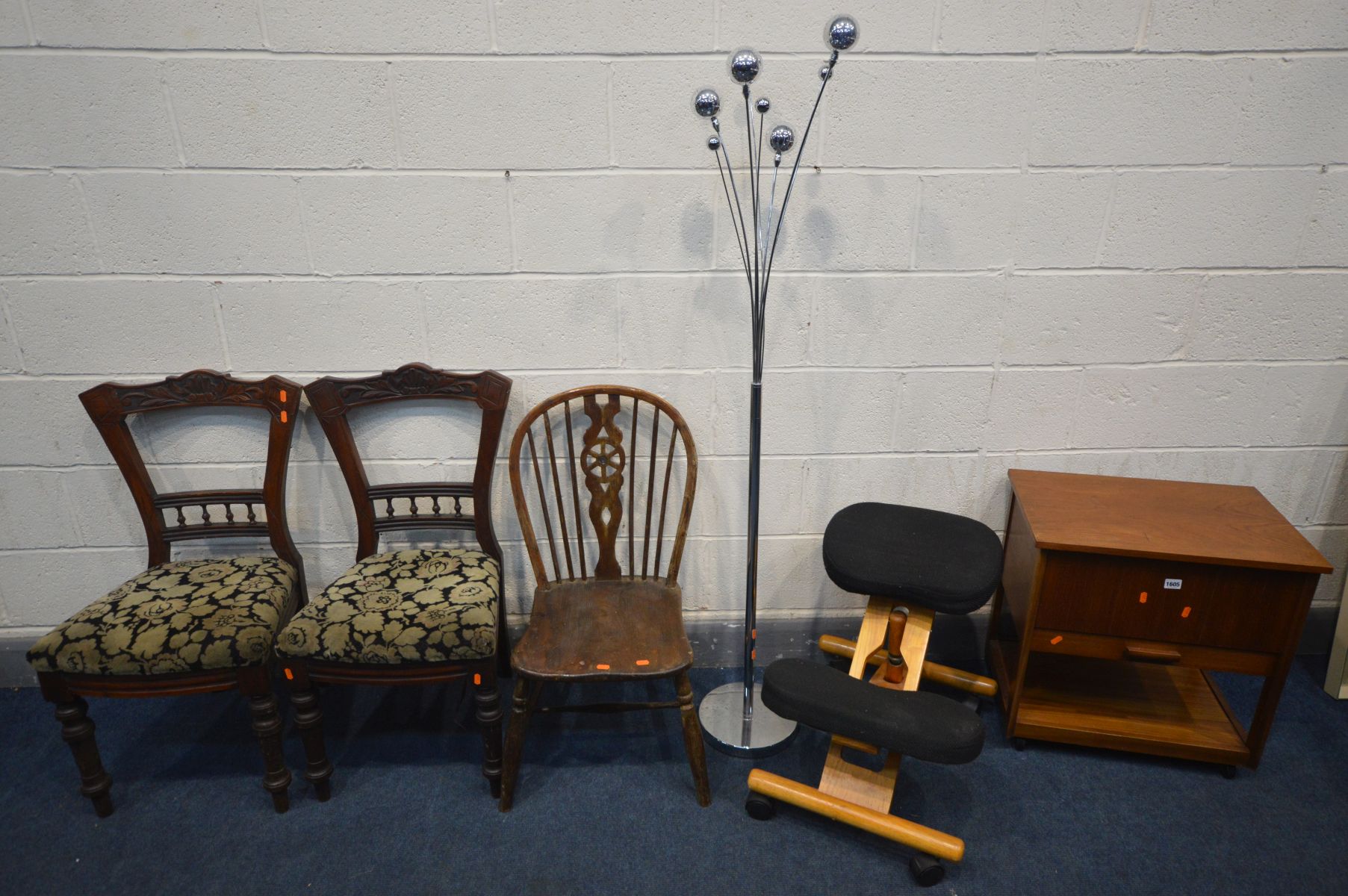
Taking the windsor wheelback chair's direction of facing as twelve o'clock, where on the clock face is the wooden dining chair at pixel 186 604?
The wooden dining chair is roughly at 3 o'clock from the windsor wheelback chair.

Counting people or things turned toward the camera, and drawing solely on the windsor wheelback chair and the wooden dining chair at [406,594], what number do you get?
2

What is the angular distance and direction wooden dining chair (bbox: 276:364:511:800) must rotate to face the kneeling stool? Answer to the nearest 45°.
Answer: approximately 45° to its left

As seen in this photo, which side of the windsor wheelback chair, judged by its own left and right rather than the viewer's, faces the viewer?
front

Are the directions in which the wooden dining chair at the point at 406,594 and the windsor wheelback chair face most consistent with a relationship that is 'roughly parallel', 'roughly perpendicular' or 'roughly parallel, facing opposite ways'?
roughly parallel

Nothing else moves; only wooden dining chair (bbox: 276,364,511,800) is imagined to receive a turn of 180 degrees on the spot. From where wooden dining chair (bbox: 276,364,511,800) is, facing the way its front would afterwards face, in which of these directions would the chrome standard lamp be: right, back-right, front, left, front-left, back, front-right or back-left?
right

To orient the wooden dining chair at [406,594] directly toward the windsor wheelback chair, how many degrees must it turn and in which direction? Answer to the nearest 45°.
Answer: approximately 90° to its left

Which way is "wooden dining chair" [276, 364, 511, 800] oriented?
toward the camera

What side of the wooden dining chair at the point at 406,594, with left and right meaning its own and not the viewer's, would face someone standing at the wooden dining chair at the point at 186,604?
right

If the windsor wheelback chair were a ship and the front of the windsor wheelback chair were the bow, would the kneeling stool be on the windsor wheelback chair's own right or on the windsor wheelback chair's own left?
on the windsor wheelback chair's own left
